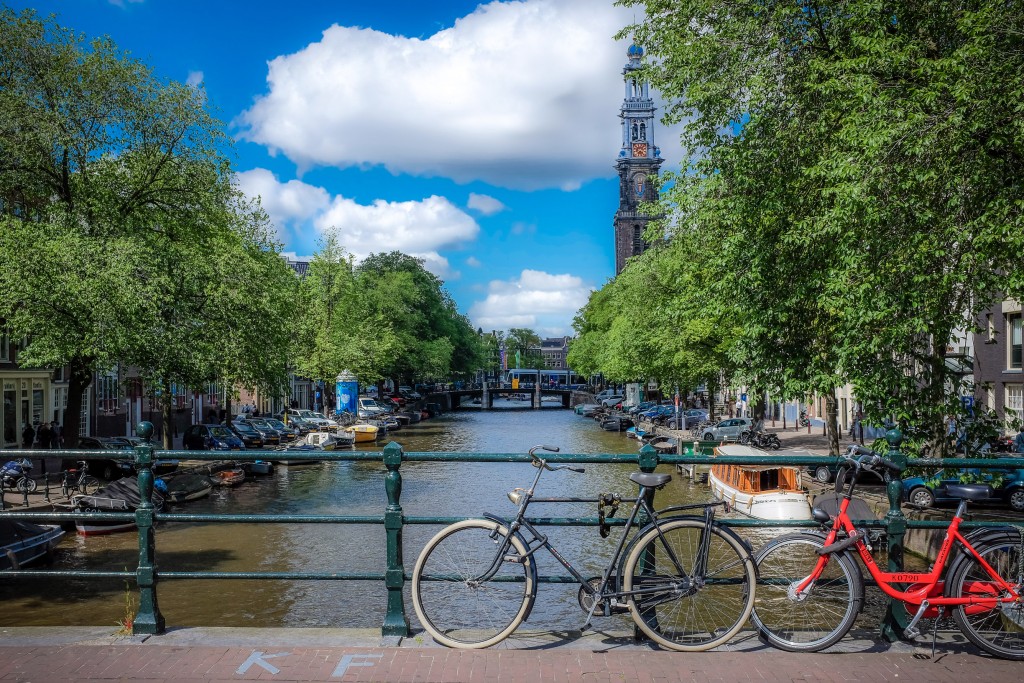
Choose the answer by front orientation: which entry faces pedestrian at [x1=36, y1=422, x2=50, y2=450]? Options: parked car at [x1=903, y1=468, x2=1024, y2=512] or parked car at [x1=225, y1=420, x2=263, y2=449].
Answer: parked car at [x1=903, y1=468, x2=1024, y2=512]

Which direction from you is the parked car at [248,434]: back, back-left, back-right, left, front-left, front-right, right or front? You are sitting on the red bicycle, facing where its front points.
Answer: front-right

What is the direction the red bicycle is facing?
to the viewer's left

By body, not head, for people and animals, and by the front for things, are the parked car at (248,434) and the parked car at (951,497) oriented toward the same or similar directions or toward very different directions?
very different directions

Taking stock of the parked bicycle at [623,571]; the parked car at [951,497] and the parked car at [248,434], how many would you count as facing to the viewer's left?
2

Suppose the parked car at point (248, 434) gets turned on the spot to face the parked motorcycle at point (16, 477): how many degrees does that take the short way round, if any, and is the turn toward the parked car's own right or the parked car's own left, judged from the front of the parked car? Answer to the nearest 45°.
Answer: approximately 45° to the parked car's own right

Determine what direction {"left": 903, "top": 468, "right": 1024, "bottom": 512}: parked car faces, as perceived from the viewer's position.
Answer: facing to the left of the viewer

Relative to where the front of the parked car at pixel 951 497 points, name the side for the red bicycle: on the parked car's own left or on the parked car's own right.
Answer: on the parked car's own left

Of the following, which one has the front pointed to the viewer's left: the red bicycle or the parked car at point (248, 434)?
the red bicycle

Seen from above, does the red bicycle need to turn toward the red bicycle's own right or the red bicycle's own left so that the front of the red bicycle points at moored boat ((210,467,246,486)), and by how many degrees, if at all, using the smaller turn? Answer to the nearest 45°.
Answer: approximately 45° to the red bicycle's own right

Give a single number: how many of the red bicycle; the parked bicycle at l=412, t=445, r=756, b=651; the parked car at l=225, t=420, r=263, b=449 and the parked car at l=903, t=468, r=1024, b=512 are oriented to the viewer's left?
3

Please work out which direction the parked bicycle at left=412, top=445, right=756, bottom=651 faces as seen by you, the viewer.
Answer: facing to the left of the viewer

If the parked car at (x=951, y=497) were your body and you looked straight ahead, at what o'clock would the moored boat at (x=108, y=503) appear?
The moored boat is roughly at 11 o'clock from the parked car.

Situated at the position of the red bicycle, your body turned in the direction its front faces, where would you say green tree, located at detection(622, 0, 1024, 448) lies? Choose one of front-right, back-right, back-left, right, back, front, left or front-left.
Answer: right
